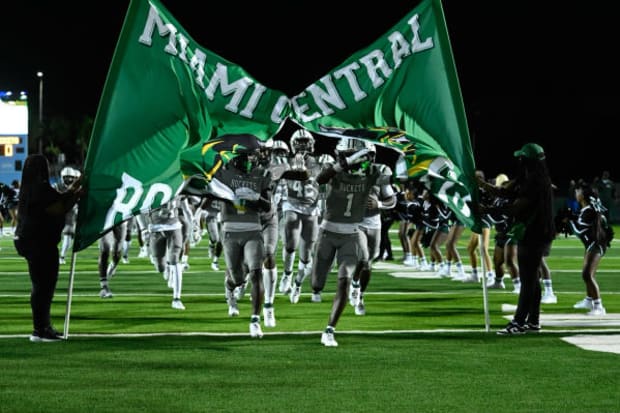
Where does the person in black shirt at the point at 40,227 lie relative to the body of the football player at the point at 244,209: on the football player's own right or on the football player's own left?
on the football player's own right

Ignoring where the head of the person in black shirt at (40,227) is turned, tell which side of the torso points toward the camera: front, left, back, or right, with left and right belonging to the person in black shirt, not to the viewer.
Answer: right

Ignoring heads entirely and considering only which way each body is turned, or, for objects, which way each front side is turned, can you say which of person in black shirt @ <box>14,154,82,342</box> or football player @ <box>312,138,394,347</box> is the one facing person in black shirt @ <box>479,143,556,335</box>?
person in black shirt @ <box>14,154,82,342</box>

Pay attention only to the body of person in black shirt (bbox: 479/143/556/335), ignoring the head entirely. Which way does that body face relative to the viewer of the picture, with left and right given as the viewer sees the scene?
facing to the left of the viewer

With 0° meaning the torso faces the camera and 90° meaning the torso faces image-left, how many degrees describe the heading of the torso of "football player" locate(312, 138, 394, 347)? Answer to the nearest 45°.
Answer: approximately 0°

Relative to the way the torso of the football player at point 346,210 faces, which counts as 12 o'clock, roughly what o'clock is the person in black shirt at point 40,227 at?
The person in black shirt is roughly at 3 o'clock from the football player.

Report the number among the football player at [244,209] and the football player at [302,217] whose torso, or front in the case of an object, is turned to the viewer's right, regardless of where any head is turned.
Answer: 0

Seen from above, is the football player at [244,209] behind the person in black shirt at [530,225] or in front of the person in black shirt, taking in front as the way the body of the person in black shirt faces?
in front

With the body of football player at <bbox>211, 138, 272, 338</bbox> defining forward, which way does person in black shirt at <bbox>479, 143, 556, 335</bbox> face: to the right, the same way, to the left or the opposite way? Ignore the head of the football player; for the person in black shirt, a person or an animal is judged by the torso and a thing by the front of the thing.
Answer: to the right

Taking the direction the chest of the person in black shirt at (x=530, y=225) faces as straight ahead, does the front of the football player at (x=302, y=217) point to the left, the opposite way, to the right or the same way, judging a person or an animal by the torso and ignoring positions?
to the left

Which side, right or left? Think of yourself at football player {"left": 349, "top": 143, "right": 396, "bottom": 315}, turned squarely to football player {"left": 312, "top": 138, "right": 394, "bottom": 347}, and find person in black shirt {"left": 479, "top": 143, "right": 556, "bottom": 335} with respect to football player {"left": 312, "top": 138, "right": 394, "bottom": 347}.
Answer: left

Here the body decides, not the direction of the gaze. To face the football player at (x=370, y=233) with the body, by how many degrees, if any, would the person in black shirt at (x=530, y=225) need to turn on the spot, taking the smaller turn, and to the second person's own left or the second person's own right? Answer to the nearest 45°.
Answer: approximately 45° to the second person's own right
